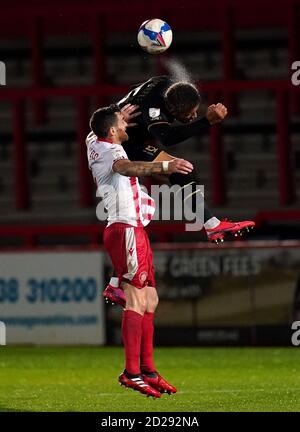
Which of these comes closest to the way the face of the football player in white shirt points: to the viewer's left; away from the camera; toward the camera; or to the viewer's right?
to the viewer's right

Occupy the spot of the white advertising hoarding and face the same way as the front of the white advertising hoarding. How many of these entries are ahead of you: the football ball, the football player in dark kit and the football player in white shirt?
3

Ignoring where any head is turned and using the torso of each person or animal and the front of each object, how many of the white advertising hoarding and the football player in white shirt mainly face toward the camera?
1

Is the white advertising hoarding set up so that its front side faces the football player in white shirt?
yes

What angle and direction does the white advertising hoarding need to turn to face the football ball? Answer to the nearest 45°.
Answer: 0° — it already faces it

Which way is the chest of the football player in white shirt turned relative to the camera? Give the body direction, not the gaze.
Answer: to the viewer's right

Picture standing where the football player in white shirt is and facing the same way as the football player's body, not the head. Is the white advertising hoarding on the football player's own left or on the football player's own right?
on the football player's own left
